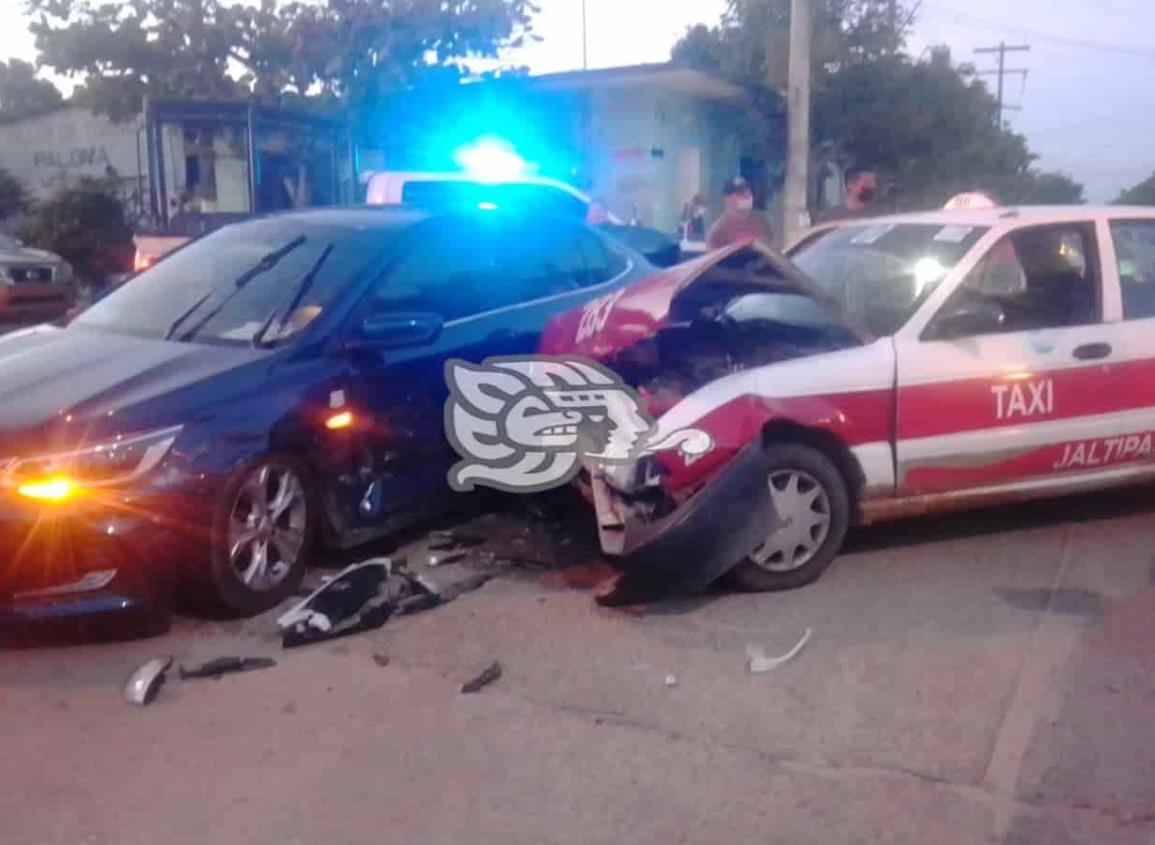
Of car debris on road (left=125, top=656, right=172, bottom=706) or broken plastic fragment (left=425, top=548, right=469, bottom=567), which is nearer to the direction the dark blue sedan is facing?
the car debris on road

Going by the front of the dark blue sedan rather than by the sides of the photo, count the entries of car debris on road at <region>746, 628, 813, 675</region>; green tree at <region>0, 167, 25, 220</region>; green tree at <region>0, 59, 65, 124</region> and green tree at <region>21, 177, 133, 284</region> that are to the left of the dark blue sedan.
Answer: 1

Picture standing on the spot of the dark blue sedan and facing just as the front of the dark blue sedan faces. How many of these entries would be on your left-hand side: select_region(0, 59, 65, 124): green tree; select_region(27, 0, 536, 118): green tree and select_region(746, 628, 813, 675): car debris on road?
1

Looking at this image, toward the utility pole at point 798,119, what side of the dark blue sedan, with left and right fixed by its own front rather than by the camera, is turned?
back

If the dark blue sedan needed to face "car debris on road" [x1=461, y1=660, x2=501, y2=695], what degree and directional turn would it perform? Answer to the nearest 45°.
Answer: approximately 90° to its left

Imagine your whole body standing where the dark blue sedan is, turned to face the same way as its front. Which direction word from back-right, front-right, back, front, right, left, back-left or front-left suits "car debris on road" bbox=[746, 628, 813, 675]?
left

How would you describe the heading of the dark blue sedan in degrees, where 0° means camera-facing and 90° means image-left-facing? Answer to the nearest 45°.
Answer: approximately 45°

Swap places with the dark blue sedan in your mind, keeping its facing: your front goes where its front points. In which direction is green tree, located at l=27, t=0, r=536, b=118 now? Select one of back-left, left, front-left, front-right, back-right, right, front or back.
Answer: back-right

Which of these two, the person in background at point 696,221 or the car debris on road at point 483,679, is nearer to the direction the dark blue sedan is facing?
the car debris on road

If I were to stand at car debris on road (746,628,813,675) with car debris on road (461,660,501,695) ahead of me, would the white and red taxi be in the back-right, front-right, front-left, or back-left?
back-right

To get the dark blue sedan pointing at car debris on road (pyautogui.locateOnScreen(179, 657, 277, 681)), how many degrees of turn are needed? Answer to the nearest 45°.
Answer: approximately 45° to its left

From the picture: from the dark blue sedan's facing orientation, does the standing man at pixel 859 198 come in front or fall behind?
behind

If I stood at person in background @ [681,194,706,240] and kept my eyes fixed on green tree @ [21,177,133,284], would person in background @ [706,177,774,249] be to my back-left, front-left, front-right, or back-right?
back-left

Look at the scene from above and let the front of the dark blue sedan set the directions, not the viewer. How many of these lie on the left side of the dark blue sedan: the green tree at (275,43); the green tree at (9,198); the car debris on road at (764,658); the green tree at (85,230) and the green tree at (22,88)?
1

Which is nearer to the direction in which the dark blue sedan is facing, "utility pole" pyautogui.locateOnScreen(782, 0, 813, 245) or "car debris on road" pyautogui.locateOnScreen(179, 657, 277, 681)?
the car debris on road
